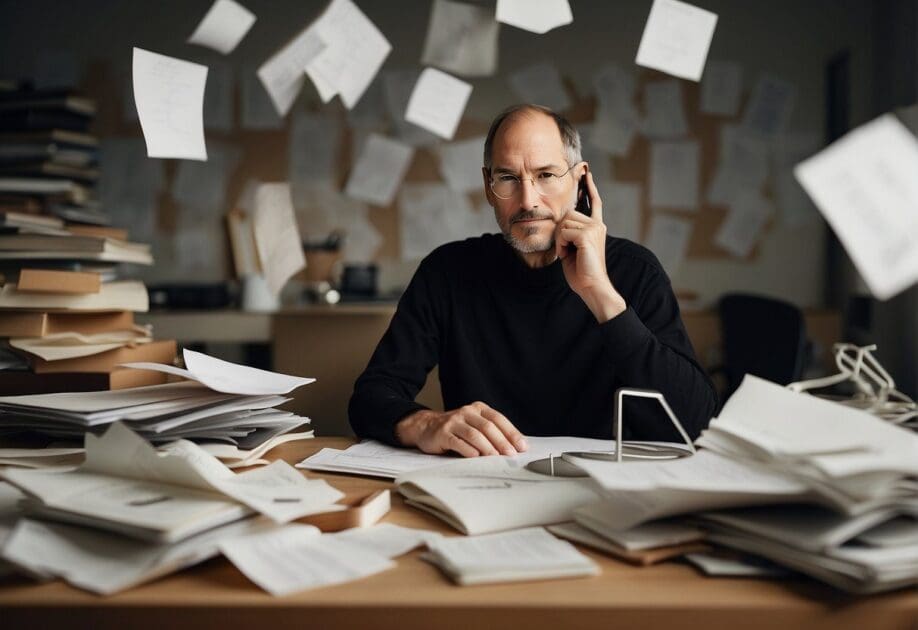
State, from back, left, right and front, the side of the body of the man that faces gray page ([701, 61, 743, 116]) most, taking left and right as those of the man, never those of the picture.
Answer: back

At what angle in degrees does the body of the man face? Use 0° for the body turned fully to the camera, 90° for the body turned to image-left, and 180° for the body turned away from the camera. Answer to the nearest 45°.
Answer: approximately 0°

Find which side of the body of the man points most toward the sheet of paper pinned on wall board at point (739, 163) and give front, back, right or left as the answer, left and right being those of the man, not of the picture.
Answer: back

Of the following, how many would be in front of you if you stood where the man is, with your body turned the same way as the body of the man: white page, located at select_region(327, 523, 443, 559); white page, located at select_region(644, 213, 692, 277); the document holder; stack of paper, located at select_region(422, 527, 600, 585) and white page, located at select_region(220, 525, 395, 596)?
4

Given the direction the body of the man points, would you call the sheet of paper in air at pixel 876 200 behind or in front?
in front

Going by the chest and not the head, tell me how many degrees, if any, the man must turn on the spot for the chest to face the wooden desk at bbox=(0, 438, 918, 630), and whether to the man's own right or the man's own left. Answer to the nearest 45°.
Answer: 0° — they already face it

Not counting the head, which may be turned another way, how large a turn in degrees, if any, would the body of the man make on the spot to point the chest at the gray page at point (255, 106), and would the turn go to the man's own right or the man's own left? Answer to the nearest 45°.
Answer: approximately 135° to the man's own right
